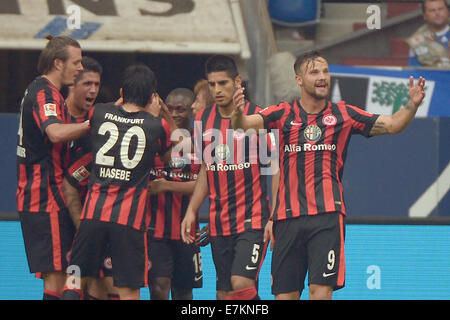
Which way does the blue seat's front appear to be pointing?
toward the camera

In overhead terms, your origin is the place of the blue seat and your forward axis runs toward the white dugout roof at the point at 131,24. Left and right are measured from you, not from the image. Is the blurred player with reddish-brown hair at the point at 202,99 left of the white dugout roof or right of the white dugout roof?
left

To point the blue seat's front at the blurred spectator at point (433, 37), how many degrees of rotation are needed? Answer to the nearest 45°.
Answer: approximately 45° to its left

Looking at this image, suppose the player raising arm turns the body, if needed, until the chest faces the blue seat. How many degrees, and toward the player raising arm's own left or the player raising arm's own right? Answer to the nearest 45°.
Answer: approximately 180°

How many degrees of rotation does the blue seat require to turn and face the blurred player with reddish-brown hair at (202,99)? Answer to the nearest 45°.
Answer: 0° — it already faces them

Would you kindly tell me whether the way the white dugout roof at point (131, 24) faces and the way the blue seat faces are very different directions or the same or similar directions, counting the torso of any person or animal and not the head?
same or similar directions

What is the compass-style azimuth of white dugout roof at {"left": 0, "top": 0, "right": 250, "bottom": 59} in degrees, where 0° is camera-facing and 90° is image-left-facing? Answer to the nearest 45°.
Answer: approximately 0°

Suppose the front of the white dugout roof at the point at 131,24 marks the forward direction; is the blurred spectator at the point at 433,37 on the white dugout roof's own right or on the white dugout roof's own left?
on the white dugout roof's own left

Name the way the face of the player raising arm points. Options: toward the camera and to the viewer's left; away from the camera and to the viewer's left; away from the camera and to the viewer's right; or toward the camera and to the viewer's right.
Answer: toward the camera and to the viewer's right

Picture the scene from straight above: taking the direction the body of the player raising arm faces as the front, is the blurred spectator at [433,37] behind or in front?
behind

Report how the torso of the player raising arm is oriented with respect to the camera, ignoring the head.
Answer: toward the camera

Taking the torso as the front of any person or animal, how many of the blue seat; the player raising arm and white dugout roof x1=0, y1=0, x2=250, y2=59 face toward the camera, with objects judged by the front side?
3
